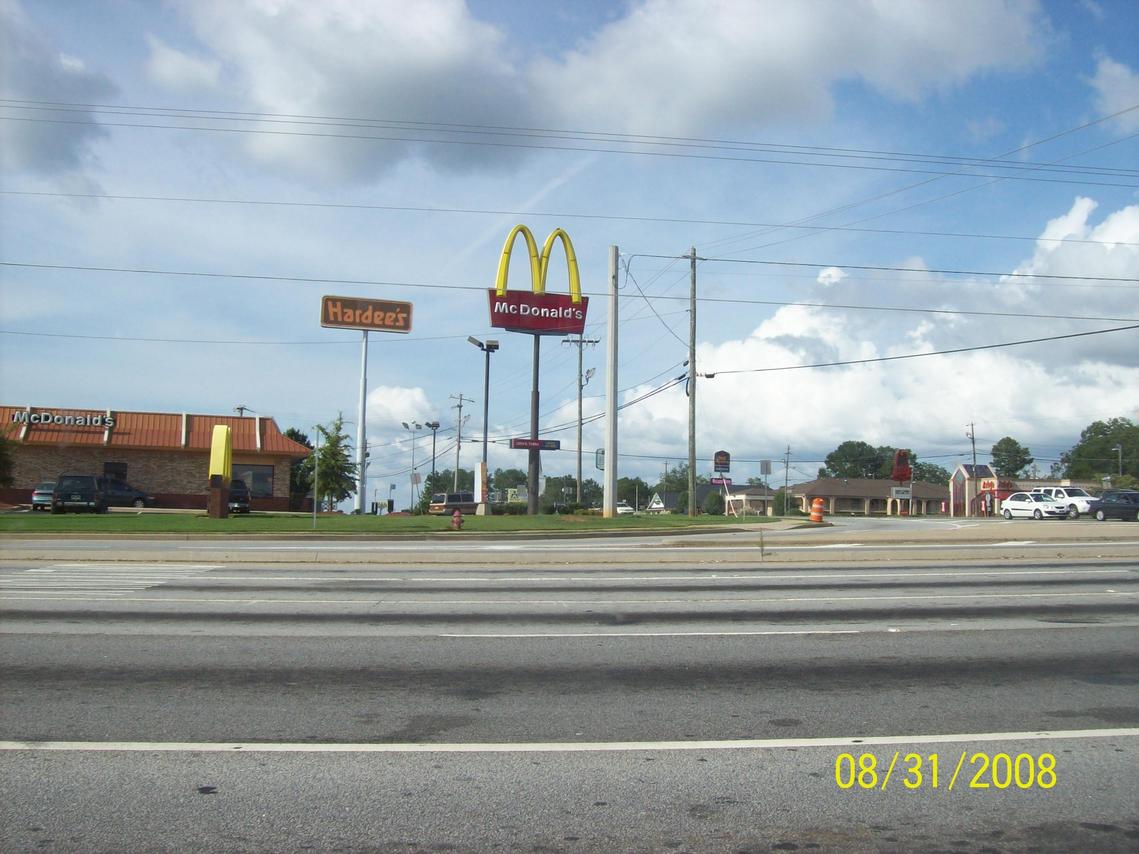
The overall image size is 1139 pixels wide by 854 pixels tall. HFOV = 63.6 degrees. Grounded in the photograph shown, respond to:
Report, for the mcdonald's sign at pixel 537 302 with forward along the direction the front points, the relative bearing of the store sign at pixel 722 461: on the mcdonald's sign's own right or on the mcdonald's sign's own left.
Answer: on the mcdonald's sign's own left

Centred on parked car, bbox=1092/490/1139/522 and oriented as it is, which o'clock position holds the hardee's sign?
The hardee's sign is roughly at 11 o'clock from the parked car.

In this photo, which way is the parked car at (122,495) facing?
to the viewer's right

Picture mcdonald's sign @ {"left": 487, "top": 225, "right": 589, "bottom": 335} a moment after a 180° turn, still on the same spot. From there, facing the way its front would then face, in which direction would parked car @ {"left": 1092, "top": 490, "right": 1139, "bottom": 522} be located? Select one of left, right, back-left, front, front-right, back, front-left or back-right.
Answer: right

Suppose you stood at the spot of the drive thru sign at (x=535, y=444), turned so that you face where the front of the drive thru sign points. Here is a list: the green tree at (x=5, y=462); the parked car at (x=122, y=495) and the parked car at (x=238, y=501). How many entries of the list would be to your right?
3

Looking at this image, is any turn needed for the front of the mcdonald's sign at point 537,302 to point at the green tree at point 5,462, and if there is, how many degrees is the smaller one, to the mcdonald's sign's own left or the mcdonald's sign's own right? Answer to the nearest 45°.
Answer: approximately 90° to the mcdonald's sign's own right

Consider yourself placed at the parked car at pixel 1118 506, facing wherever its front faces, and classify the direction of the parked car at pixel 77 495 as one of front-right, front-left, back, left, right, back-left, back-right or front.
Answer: front-left

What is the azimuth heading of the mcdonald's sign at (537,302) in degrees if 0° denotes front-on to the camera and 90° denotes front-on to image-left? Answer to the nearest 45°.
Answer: approximately 0°

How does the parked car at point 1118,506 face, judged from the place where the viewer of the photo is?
facing to the left of the viewer

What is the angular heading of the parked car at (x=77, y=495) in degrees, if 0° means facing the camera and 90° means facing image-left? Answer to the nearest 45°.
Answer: approximately 180°

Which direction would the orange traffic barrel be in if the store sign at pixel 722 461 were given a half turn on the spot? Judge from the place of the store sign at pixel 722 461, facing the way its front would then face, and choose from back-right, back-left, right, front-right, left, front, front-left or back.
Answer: right

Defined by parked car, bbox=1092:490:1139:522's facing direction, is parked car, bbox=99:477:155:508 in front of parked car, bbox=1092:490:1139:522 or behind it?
in front
